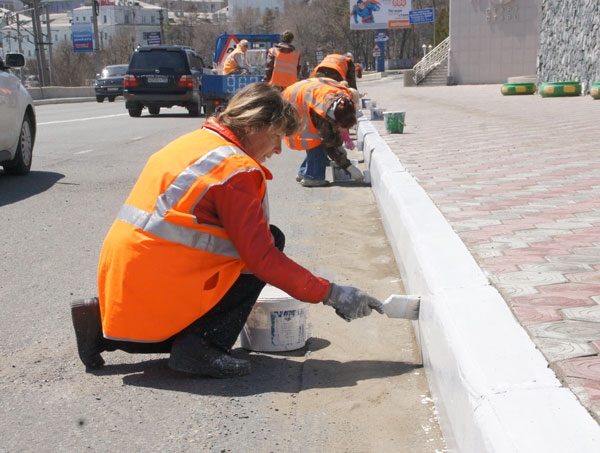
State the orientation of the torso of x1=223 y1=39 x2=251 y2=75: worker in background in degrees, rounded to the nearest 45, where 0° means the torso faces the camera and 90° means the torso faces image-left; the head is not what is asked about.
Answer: approximately 270°

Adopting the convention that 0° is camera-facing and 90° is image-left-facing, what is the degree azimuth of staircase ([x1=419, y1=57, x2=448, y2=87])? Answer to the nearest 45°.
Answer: approximately 90°

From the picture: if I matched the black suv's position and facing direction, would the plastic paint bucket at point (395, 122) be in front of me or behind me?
behind

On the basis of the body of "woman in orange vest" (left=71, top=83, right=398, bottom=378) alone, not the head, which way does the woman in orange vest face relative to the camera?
to the viewer's right

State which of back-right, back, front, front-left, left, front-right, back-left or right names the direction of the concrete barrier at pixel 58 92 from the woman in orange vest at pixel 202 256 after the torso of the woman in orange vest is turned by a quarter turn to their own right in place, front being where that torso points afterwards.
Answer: back

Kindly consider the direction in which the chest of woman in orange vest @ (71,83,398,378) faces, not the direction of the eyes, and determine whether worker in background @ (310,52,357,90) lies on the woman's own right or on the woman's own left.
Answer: on the woman's own left

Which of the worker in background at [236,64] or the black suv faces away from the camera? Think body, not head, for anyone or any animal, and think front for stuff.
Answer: the black suv

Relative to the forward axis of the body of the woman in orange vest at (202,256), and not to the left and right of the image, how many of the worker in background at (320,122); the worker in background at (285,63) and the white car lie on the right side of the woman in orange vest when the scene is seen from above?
0

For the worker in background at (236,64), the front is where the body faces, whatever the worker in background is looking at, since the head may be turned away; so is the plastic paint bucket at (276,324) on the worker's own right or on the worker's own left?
on the worker's own right

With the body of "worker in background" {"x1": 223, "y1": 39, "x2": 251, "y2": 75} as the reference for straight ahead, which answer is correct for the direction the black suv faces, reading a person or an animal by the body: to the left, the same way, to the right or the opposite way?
to the left

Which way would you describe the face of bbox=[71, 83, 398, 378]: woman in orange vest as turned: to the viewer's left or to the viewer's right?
to the viewer's right

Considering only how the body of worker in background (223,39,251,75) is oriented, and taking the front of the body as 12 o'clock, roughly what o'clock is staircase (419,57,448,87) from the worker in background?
The staircase is roughly at 10 o'clock from the worker in background.

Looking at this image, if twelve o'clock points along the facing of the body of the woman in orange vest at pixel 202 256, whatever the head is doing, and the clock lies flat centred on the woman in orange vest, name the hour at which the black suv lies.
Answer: The black suv is roughly at 9 o'clock from the woman in orange vest.

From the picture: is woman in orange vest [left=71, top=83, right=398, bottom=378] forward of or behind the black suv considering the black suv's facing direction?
behind
